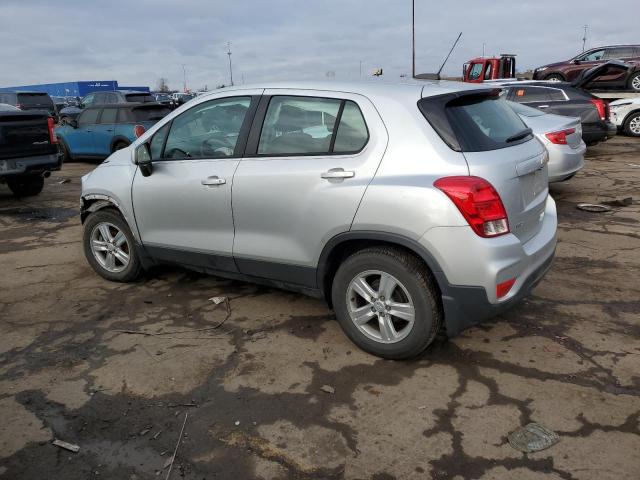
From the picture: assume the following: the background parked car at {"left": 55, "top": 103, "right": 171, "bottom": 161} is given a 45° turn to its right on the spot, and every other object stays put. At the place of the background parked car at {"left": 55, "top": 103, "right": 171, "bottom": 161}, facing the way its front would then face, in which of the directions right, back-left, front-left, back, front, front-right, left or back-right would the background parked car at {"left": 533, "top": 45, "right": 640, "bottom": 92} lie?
right

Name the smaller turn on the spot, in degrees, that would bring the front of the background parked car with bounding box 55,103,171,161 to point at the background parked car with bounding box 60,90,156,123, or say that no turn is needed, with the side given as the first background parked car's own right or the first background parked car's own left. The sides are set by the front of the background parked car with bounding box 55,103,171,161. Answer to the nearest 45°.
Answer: approximately 45° to the first background parked car's own right

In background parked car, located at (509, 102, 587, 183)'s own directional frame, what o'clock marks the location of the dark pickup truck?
The dark pickup truck is roughly at 10 o'clock from the background parked car.

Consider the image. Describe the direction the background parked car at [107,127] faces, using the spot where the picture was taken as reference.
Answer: facing away from the viewer and to the left of the viewer

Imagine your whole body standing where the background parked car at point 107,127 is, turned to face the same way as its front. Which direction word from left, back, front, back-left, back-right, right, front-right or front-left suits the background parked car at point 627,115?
back-right

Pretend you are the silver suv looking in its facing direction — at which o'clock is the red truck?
The red truck is roughly at 2 o'clock from the silver suv.

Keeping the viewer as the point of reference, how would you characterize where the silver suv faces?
facing away from the viewer and to the left of the viewer

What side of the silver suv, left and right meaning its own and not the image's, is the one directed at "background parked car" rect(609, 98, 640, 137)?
right

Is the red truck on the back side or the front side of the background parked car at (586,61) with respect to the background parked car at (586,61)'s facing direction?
on the front side

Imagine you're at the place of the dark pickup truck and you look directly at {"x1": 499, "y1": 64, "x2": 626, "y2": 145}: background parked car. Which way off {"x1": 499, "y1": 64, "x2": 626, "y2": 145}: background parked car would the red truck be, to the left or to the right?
left

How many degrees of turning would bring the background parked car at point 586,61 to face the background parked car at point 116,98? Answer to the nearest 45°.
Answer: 0° — it already faces it

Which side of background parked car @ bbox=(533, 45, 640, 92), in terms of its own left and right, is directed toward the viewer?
left

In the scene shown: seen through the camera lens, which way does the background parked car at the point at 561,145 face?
facing away from the viewer and to the left of the viewer

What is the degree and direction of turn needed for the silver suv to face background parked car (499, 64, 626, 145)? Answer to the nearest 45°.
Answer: approximately 90° to its right

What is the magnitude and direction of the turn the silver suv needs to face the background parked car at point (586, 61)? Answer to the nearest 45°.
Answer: approximately 90° to its right

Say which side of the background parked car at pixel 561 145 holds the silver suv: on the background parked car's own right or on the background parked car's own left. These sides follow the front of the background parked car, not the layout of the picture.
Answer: on the background parked car's own left
